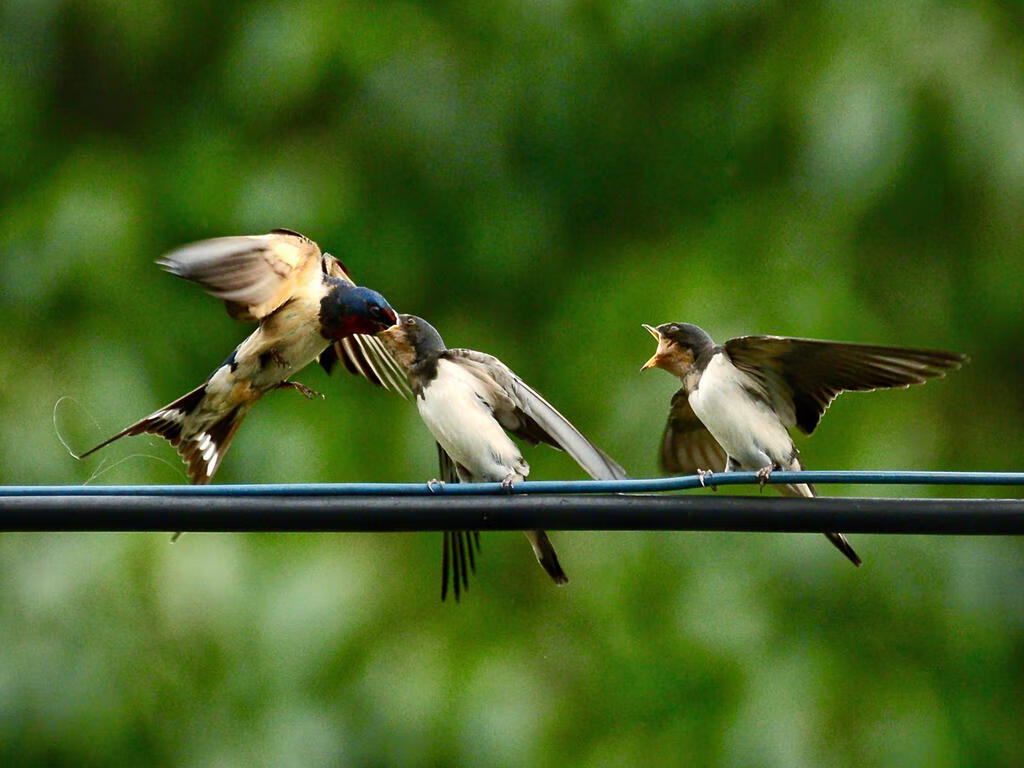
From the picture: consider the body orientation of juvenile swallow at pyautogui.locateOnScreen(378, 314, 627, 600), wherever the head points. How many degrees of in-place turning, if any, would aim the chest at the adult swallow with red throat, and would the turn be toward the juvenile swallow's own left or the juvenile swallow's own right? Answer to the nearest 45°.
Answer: approximately 45° to the juvenile swallow's own right

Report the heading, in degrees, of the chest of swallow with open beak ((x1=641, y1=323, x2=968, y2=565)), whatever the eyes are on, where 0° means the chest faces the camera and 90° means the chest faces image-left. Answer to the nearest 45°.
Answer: approximately 45°

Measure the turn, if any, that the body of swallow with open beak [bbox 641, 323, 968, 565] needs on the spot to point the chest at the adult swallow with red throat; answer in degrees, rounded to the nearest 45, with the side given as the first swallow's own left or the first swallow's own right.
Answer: approximately 45° to the first swallow's own right

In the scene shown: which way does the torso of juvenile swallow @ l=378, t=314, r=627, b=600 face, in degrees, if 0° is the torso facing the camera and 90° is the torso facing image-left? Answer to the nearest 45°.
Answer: approximately 45°
